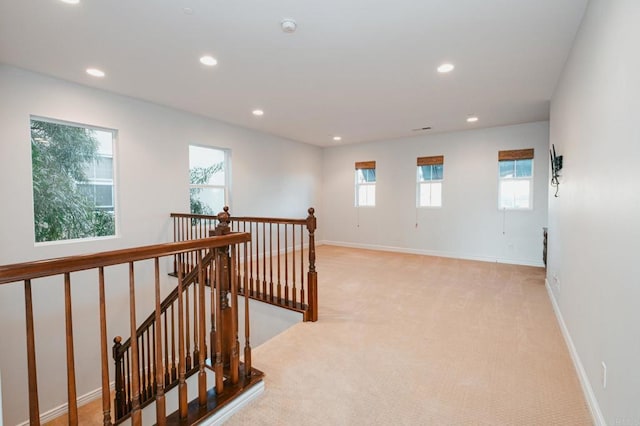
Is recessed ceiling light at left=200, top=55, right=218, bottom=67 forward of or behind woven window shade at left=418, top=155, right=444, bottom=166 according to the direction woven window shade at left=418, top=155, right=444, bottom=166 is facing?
forward

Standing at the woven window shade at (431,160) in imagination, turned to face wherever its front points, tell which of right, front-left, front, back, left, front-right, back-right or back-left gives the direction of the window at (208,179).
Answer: front-right

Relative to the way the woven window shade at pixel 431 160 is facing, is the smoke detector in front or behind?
in front

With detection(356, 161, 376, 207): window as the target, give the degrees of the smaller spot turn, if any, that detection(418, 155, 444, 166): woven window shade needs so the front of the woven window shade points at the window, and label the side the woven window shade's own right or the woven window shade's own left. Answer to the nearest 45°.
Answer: approximately 90° to the woven window shade's own right

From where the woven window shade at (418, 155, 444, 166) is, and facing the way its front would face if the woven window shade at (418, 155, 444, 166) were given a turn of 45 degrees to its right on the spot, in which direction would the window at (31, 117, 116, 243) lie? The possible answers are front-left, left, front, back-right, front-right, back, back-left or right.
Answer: front

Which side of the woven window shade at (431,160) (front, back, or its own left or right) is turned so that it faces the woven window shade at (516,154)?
left

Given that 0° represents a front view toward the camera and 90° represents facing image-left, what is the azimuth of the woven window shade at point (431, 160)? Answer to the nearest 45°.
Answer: approximately 0°

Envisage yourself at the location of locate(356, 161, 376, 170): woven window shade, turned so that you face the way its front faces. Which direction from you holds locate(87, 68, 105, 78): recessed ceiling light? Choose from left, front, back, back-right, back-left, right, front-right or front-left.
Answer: front-right

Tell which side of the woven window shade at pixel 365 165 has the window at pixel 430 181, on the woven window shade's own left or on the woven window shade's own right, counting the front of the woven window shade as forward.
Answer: on the woven window shade's own left

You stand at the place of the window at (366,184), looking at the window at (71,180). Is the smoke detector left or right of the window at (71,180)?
left

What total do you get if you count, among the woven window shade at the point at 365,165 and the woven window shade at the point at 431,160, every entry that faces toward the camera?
2

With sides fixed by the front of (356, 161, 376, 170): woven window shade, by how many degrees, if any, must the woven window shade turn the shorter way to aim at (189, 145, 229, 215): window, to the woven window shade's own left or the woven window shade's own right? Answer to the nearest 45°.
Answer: approximately 45° to the woven window shade's own right

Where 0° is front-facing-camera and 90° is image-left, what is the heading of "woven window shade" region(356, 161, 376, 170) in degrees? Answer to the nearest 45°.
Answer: approximately 0°
